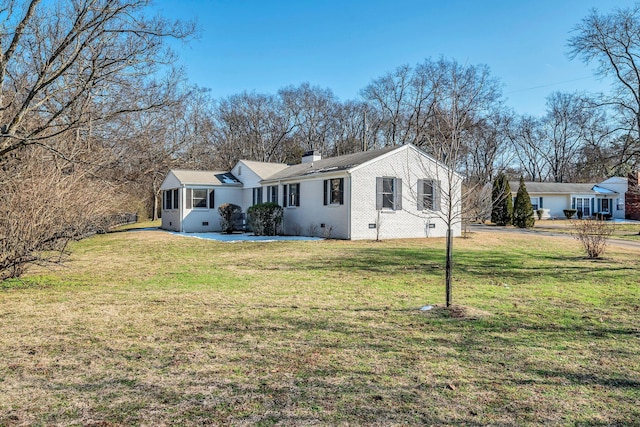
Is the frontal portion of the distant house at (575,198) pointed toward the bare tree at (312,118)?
no

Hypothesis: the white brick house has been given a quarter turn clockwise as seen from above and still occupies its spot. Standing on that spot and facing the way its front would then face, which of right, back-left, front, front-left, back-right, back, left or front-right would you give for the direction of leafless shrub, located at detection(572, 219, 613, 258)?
back

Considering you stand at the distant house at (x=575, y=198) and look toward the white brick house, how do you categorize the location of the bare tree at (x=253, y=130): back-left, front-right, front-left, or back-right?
front-right

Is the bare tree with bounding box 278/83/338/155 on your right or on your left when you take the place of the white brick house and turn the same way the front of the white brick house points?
on your right

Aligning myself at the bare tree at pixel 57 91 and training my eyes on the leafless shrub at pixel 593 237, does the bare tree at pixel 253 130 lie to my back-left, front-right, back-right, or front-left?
front-left

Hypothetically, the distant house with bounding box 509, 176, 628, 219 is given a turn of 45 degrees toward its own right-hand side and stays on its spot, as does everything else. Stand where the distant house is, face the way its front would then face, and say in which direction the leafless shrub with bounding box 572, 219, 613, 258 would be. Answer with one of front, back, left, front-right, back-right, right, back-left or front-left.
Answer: front-left

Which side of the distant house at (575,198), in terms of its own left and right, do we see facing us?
front

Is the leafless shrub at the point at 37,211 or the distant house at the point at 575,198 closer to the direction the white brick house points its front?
the leafless shrub

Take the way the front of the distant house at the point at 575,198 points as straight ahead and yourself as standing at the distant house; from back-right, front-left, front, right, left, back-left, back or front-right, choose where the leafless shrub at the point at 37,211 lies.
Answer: front

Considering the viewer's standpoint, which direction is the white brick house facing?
facing the viewer and to the left of the viewer

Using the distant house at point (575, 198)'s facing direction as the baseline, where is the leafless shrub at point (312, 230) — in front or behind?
in front

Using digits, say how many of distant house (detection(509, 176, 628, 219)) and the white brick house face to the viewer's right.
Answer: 0

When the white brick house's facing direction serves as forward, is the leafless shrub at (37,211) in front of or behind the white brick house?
in front
